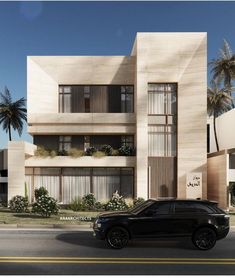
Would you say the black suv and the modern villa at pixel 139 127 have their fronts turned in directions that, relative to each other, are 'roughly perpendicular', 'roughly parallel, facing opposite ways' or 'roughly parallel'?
roughly perpendicular

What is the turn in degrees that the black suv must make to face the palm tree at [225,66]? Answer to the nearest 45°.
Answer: approximately 90° to its right

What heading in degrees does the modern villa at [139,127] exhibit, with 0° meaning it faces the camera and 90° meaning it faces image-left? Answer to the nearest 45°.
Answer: approximately 0°

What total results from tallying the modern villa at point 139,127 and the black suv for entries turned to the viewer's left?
1

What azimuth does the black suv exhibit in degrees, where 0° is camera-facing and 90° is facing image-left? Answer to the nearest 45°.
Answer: approximately 90°

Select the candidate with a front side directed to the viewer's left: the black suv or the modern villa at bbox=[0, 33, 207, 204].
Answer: the black suv

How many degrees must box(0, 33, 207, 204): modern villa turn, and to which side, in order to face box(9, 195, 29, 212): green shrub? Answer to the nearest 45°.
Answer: approximately 45° to its right
